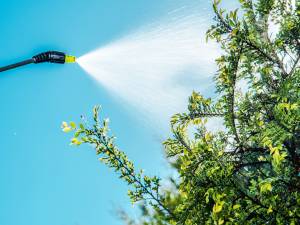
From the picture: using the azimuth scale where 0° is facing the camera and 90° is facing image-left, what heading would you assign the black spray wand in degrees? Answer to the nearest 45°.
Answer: approximately 270°
